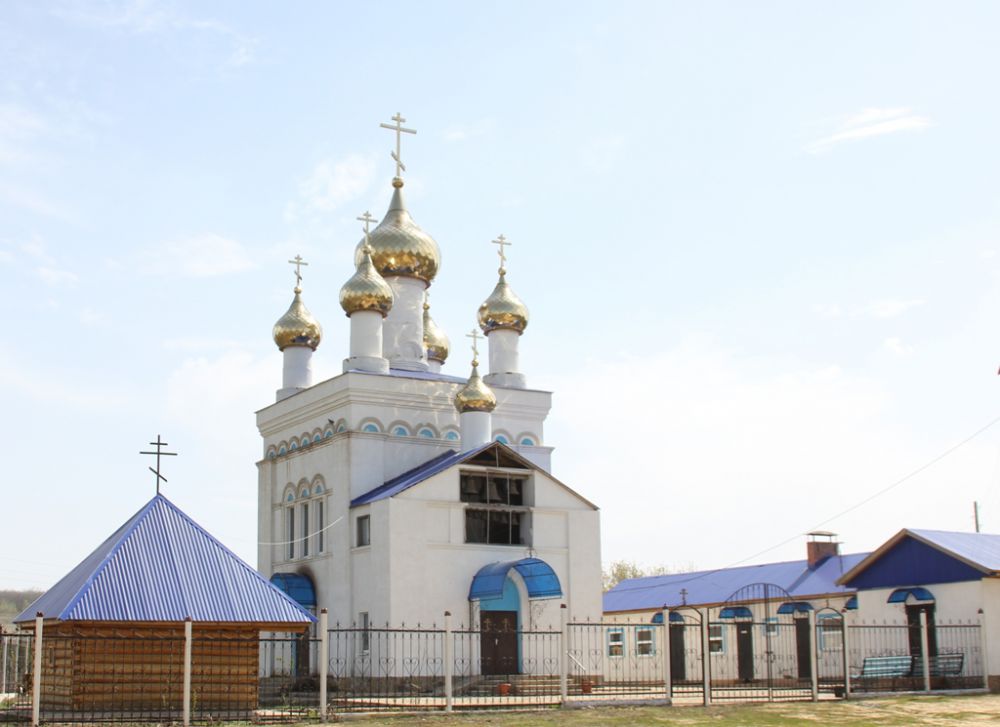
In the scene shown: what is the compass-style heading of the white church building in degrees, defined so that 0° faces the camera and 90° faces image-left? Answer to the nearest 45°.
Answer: approximately 315°

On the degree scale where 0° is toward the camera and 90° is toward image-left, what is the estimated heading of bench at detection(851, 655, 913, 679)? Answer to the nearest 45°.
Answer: approximately 45°

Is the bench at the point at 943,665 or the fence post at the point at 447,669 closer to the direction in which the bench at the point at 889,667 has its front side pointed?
the fence post

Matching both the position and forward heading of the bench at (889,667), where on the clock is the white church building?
The white church building is roughly at 2 o'clock from the bench.
